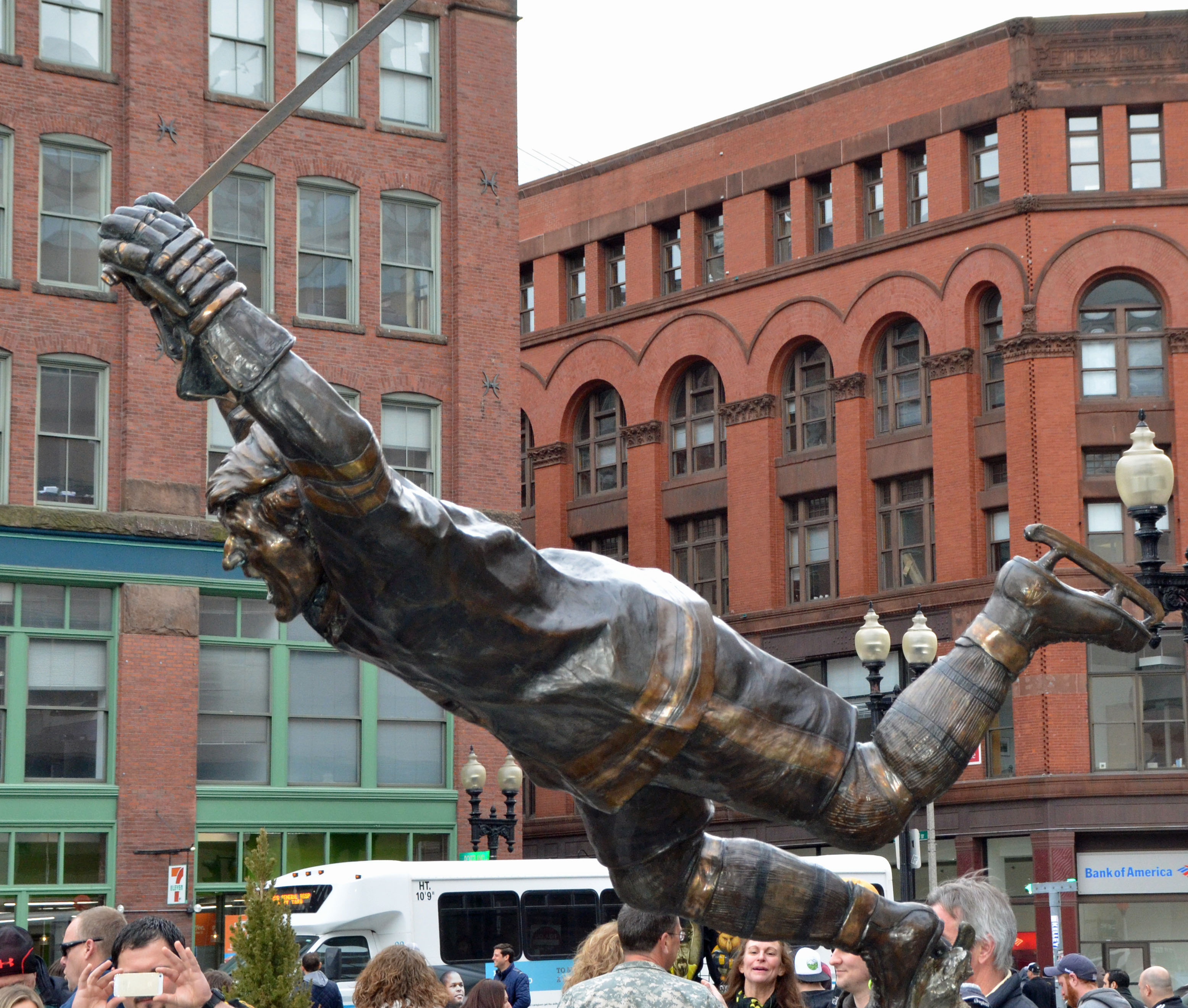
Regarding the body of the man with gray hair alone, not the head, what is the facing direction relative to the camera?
to the viewer's left

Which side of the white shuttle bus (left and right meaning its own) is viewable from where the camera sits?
left

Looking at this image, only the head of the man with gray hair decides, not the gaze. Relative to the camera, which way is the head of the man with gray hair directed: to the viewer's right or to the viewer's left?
to the viewer's left

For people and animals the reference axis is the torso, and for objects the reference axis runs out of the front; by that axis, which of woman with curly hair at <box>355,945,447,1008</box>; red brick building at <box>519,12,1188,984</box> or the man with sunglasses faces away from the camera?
the woman with curly hair

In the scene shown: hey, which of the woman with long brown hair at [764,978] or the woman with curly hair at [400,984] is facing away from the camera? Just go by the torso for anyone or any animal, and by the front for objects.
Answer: the woman with curly hair at [400,984]

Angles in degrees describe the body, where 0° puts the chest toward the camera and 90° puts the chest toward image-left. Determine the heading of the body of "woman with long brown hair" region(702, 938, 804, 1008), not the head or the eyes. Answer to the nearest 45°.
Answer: approximately 0°
